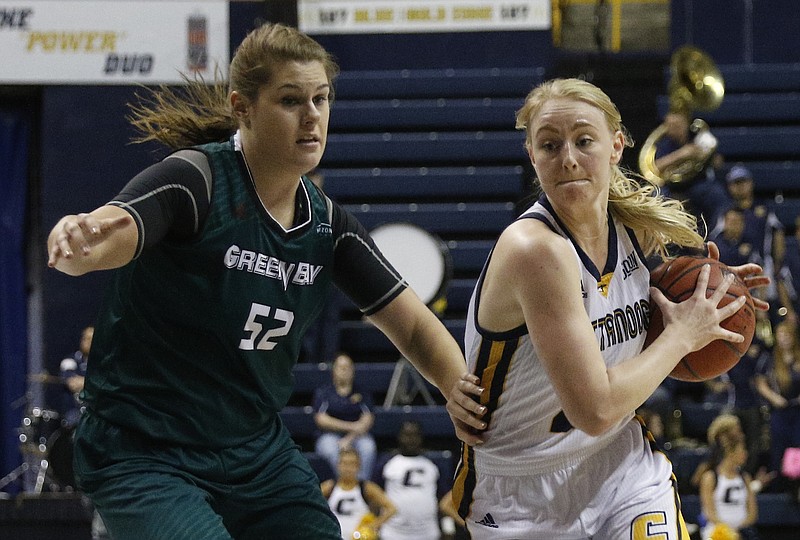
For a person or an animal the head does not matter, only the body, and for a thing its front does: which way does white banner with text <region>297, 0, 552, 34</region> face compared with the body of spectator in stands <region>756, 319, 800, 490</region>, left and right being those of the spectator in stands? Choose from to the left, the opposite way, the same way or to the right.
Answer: the same way

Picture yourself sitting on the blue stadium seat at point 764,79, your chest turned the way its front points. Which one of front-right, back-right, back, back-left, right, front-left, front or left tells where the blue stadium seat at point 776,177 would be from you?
front

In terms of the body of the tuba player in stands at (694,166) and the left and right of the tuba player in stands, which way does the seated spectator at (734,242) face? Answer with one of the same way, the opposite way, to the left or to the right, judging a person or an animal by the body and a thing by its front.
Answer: the same way

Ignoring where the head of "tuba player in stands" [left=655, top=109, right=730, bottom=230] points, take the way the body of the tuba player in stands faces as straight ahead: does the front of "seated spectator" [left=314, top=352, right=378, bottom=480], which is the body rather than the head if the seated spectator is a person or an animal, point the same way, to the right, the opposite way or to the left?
the same way

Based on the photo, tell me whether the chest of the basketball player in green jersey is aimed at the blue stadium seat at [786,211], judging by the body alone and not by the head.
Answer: no

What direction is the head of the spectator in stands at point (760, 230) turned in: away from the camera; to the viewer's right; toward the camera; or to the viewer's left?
toward the camera

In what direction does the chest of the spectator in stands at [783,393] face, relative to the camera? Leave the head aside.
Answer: toward the camera

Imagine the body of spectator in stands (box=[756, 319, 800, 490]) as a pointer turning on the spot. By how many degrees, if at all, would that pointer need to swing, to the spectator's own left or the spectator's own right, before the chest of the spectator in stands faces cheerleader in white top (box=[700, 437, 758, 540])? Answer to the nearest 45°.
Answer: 0° — they already face them

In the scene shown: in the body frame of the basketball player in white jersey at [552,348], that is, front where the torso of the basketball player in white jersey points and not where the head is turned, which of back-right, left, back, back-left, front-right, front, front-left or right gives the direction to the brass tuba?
back-left

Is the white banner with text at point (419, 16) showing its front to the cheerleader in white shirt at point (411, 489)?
yes

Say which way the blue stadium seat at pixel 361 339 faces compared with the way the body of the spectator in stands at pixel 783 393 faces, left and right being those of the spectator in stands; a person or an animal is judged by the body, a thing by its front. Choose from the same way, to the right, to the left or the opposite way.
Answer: the same way

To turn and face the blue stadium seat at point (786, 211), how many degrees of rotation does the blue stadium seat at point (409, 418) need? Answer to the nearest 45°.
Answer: approximately 135° to its left
